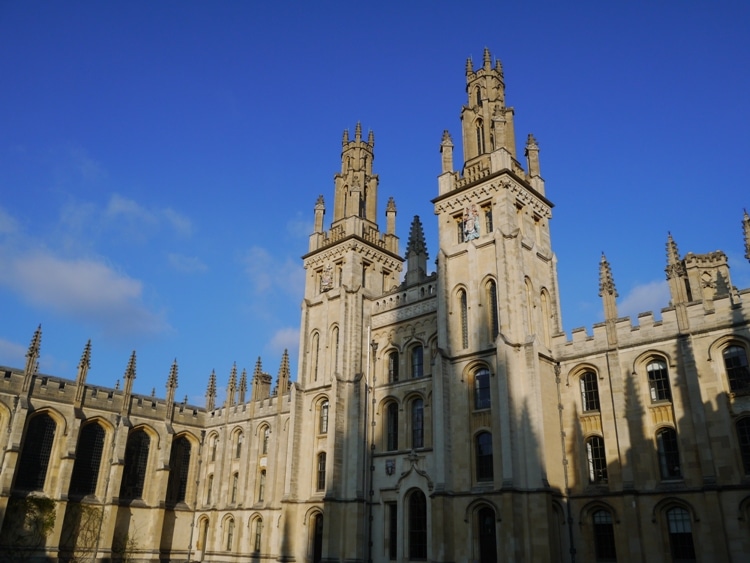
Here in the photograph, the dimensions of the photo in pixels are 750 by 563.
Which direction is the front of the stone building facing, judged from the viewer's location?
facing the viewer and to the left of the viewer
